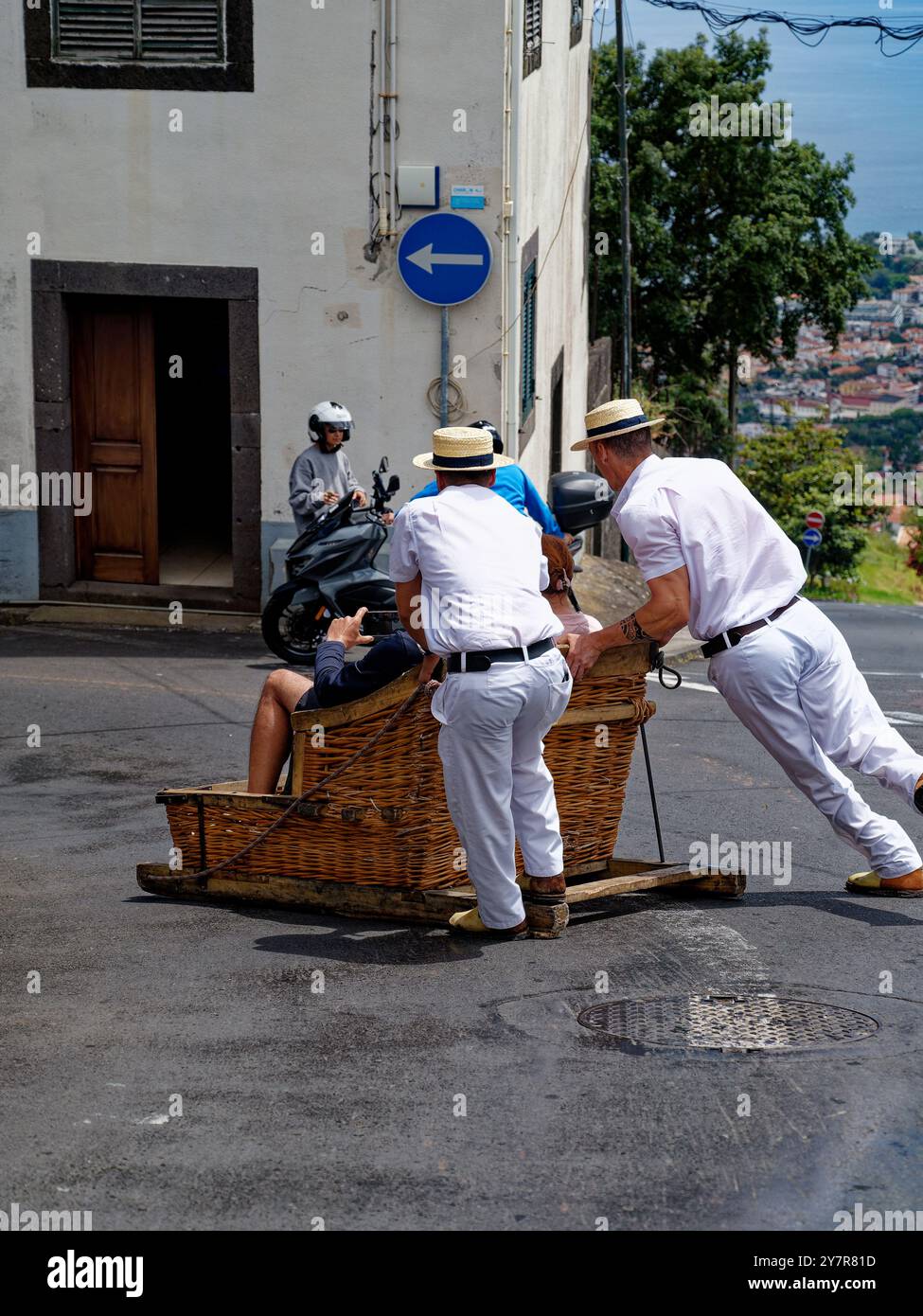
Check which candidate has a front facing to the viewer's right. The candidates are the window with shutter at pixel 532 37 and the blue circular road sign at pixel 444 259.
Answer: the window with shutter

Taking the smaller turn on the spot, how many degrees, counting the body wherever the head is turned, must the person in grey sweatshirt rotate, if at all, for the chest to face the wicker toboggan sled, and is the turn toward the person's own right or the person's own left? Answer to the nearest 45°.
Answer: approximately 45° to the person's own right

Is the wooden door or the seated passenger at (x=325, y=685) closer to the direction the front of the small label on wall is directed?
the seated passenger

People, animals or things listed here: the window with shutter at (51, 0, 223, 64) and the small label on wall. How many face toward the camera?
2

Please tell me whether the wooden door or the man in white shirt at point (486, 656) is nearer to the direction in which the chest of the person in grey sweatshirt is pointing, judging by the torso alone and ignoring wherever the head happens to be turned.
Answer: the man in white shirt

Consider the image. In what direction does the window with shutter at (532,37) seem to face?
to the viewer's right

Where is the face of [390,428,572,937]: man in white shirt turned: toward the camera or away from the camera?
away from the camera

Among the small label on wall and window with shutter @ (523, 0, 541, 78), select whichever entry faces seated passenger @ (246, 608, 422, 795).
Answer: the small label on wall

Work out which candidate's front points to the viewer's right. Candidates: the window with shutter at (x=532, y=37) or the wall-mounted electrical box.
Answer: the window with shutter

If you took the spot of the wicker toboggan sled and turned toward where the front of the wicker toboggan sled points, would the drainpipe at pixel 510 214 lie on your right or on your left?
on your right

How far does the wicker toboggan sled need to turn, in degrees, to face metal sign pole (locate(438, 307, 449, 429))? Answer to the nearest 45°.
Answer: approximately 45° to its right

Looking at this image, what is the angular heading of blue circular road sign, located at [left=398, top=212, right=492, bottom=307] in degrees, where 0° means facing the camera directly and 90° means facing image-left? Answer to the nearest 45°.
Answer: approximately 0°

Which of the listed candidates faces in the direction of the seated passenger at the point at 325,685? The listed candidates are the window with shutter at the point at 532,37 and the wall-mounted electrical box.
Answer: the wall-mounted electrical box

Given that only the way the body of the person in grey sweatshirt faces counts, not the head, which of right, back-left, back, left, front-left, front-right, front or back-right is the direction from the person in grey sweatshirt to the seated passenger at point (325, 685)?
front-right
